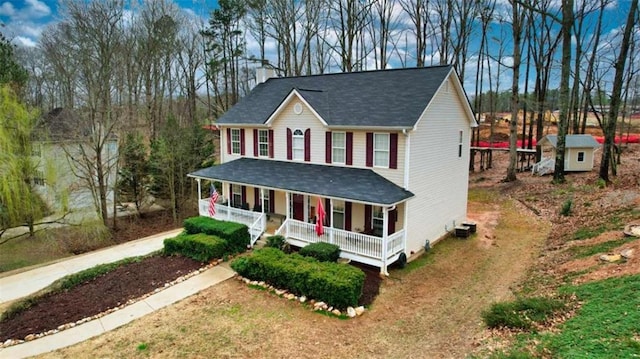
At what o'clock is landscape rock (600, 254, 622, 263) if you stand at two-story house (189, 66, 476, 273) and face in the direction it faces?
The landscape rock is roughly at 9 o'clock from the two-story house.

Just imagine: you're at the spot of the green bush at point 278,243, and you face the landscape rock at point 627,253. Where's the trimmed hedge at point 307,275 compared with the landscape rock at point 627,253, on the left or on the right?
right

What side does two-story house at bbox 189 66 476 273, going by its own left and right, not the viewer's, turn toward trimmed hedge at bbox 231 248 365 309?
front

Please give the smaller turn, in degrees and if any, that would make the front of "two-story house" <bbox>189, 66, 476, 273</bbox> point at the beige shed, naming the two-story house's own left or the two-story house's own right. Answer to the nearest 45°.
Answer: approximately 180°

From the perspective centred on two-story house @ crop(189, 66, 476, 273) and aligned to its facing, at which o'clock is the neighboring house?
The neighboring house is roughly at 2 o'clock from the two-story house.

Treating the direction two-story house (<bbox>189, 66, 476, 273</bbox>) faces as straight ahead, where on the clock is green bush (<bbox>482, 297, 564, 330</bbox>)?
The green bush is roughly at 10 o'clock from the two-story house.

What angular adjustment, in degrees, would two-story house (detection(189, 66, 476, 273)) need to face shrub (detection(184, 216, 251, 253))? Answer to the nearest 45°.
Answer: approximately 45° to its right

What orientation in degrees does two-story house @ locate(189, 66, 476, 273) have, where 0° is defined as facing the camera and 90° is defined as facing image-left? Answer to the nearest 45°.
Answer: approximately 45°

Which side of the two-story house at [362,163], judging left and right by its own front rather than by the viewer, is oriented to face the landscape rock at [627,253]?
left

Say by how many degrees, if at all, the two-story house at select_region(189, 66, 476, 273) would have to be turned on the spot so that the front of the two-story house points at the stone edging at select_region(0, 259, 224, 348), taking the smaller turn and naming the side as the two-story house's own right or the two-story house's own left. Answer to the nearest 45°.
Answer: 0° — it already faces it

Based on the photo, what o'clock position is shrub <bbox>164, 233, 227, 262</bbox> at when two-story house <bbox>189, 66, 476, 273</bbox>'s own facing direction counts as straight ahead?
The shrub is roughly at 1 o'clock from the two-story house.

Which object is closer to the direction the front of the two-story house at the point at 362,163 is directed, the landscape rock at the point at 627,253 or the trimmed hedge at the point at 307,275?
the trimmed hedge

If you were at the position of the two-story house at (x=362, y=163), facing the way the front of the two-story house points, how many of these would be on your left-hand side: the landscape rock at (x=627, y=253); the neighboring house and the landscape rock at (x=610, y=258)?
2

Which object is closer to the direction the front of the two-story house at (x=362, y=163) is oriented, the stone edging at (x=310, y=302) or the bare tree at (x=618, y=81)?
the stone edging

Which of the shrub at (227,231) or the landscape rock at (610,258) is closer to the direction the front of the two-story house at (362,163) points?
the shrub
